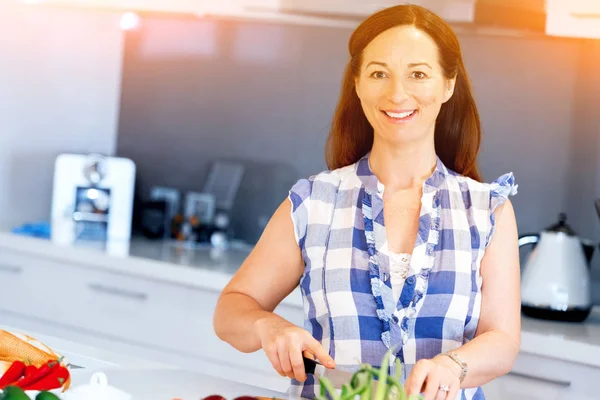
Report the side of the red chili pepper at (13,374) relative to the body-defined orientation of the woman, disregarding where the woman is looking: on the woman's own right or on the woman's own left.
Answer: on the woman's own right

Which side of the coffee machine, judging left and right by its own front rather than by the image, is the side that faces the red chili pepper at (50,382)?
front

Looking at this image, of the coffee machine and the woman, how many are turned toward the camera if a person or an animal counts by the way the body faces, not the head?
2

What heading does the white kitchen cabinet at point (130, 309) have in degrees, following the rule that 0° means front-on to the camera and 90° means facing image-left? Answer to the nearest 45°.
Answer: approximately 45°

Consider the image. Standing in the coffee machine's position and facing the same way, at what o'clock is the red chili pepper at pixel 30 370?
The red chili pepper is roughly at 12 o'clock from the coffee machine.

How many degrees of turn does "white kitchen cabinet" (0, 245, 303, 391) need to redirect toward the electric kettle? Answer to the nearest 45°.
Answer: approximately 90° to its left

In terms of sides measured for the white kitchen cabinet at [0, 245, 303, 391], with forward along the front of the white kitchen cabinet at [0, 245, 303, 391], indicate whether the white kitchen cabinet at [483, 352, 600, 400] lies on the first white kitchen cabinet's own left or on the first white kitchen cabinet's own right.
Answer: on the first white kitchen cabinet's own left

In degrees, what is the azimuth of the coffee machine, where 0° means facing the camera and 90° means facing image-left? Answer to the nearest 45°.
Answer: approximately 0°

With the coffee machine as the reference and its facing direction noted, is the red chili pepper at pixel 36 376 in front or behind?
in front
